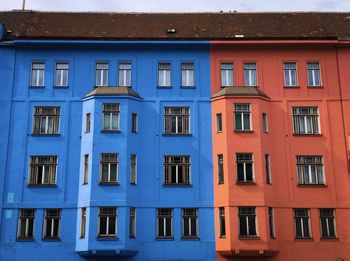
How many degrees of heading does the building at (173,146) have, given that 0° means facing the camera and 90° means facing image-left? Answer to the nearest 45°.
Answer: approximately 0°
